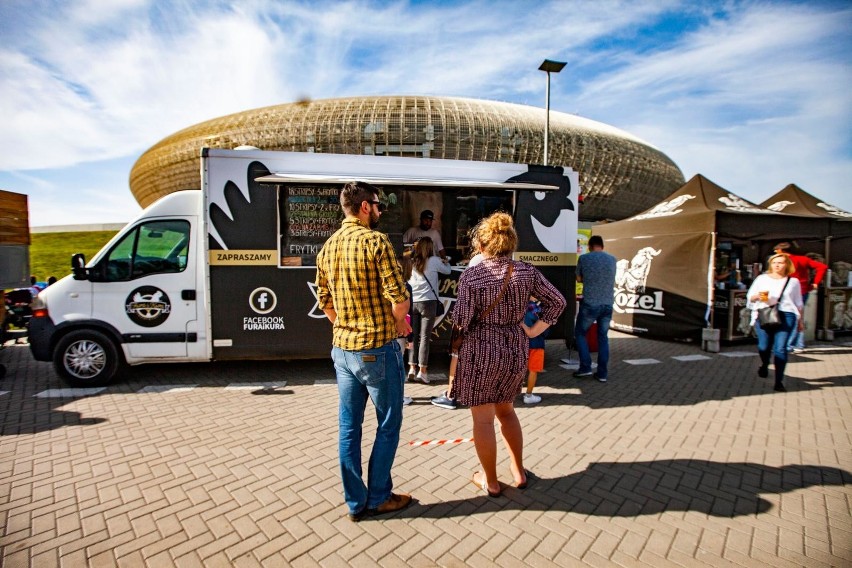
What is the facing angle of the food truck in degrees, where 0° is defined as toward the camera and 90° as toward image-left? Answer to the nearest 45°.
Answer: approximately 90°

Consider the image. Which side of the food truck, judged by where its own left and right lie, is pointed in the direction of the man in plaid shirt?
left

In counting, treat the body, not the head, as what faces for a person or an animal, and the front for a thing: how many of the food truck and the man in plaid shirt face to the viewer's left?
1

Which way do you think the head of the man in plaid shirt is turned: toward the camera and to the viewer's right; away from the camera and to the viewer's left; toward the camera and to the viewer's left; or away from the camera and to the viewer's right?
away from the camera and to the viewer's right

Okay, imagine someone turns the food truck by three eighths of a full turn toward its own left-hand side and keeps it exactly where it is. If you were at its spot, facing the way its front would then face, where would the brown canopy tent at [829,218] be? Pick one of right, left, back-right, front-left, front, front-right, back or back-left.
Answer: front-left

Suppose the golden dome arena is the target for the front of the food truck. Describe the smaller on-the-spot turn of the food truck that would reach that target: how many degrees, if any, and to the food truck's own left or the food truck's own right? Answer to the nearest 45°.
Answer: approximately 90° to the food truck's own right

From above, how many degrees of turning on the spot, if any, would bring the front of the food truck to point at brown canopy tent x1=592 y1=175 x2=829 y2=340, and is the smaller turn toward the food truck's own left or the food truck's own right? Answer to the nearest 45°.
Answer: approximately 180°

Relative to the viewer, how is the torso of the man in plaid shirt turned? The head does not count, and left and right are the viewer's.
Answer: facing away from the viewer and to the right of the viewer

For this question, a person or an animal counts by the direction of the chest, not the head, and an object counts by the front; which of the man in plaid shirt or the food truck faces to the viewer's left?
the food truck
